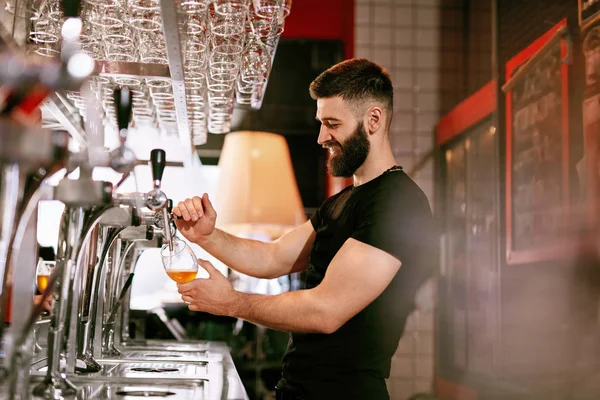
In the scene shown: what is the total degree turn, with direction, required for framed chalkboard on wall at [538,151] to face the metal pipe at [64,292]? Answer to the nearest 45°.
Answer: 0° — it already faces it

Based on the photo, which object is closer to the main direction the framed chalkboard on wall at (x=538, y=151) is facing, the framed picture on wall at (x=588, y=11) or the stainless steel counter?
the stainless steel counter

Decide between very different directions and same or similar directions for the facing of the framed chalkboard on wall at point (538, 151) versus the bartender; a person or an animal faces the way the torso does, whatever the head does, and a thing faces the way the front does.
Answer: same or similar directions

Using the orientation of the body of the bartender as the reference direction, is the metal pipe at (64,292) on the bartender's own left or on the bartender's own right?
on the bartender's own left

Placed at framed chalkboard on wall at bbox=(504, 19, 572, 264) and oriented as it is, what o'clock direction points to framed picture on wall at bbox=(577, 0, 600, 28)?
framed picture on wall at bbox=(577, 0, 600, 28) is roughly at 10 o'clock from framed chalkboard on wall at bbox=(504, 19, 572, 264).

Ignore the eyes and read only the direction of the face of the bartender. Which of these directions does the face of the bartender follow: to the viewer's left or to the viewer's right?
to the viewer's left

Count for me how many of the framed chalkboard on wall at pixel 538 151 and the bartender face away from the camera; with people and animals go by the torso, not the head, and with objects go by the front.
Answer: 0

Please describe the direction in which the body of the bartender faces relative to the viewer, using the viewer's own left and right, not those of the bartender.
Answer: facing to the left of the viewer

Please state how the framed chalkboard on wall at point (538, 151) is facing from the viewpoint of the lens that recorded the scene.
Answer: facing the viewer and to the left of the viewer

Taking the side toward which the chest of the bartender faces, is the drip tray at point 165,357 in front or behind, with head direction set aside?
in front
